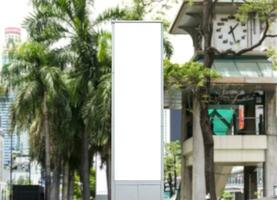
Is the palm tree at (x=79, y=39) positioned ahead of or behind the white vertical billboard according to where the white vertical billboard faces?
behind

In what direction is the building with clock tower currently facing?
toward the camera

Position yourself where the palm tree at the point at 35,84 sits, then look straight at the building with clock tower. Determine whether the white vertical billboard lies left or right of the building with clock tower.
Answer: right

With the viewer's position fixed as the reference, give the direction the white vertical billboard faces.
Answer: facing the viewer

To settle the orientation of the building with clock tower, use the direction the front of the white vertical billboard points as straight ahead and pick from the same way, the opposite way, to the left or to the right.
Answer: the same way

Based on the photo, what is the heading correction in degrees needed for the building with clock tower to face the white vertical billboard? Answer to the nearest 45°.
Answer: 0° — it already faces it

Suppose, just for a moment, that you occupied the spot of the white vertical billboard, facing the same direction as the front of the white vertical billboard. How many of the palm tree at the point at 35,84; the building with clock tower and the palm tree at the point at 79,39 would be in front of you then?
0

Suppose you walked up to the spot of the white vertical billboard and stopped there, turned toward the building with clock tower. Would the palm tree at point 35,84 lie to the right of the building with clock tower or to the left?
left

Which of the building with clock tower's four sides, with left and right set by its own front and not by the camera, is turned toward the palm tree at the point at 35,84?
right

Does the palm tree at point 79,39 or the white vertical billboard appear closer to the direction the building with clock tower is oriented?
the white vertical billboard

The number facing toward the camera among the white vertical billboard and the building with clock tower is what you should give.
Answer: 2
